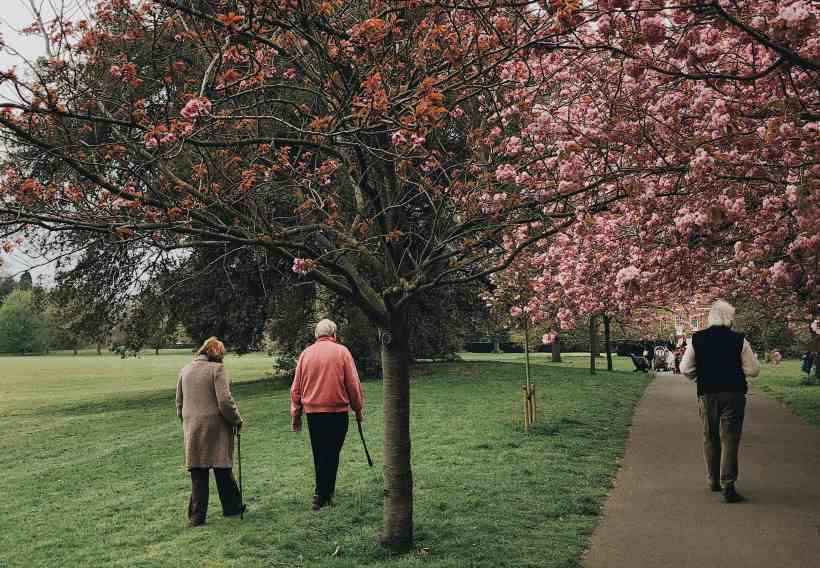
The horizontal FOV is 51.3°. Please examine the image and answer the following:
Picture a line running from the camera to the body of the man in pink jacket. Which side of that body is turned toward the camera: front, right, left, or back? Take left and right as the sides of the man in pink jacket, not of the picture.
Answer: back

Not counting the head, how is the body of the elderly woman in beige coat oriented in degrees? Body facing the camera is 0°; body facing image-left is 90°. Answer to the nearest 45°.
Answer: approximately 225°

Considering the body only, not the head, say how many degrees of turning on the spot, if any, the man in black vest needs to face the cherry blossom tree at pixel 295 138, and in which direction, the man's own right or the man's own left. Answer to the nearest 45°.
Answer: approximately 135° to the man's own left

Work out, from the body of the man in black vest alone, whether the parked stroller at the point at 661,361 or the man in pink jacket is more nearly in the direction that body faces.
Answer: the parked stroller

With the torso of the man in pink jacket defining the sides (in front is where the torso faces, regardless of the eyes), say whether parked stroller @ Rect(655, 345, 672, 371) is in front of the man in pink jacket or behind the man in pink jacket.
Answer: in front

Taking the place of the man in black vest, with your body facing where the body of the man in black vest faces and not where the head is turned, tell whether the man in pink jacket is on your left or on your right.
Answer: on your left

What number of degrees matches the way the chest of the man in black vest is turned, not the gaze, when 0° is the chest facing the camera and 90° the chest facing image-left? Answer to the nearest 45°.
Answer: approximately 180°

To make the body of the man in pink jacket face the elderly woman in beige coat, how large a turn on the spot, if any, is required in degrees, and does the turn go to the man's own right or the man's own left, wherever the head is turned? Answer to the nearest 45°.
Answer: approximately 90° to the man's own left

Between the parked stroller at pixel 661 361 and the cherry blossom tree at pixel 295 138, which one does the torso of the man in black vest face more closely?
the parked stroller

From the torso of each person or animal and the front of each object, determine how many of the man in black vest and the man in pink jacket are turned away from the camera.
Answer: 2

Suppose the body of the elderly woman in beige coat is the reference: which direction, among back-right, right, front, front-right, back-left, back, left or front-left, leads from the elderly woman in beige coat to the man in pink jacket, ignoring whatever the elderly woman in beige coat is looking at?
front-right

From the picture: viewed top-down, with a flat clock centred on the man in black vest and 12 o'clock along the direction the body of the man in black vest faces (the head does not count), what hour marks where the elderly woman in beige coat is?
The elderly woman in beige coat is roughly at 8 o'clock from the man in black vest.

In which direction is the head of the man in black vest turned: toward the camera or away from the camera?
away from the camera

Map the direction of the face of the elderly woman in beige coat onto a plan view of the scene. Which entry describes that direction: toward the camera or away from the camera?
away from the camera
